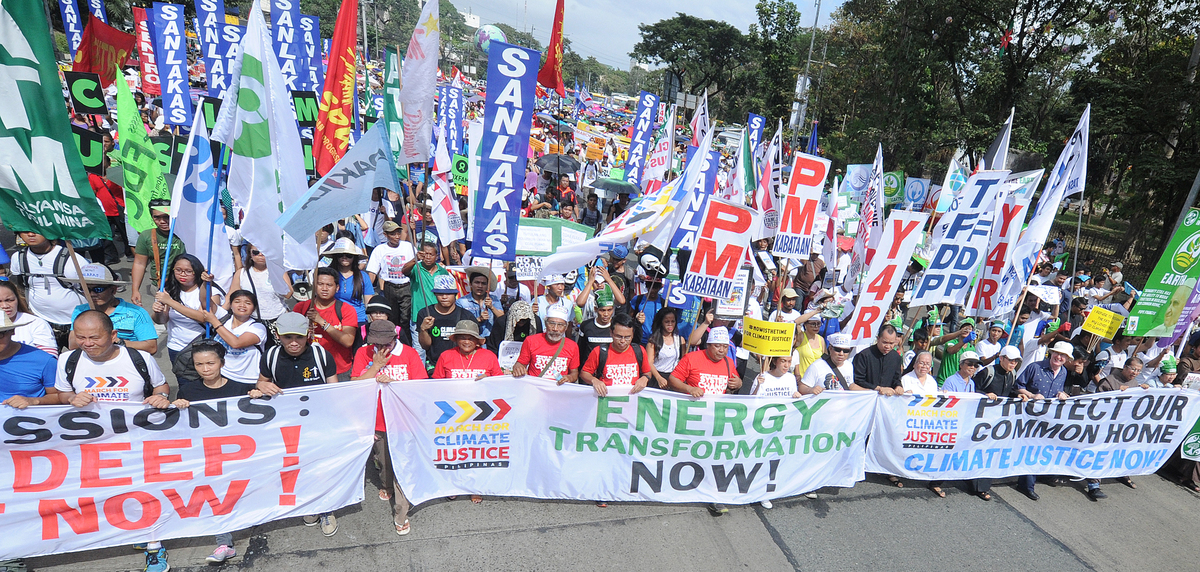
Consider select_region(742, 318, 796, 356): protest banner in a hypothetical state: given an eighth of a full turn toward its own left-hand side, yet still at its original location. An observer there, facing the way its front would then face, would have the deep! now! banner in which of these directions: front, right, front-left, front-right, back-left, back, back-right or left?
right

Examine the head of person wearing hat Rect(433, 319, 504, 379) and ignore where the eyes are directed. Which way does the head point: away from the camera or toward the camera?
toward the camera

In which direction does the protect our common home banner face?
toward the camera

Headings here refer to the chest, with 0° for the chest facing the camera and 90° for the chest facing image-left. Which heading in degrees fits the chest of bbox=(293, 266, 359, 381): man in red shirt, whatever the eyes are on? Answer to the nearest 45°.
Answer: approximately 0°

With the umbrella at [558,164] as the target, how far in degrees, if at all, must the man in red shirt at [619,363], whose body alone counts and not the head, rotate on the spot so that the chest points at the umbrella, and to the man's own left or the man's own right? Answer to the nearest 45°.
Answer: approximately 180°

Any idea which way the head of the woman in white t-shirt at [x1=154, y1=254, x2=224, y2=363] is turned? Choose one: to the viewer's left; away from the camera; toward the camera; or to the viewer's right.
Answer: toward the camera

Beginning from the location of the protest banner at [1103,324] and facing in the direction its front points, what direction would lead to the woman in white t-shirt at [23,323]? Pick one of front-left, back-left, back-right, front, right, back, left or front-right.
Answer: front-right

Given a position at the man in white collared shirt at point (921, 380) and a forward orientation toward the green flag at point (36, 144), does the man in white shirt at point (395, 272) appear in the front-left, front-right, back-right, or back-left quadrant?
front-right

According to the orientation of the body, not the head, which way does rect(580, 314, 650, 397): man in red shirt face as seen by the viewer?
toward the camera

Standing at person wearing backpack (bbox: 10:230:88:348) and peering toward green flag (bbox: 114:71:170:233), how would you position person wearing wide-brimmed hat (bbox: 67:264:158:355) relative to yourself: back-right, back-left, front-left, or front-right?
back-right

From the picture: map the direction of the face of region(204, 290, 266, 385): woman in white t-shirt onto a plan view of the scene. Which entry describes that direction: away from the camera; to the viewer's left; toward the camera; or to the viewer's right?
toward the camera

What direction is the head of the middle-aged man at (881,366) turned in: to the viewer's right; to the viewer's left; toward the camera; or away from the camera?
toward the camera

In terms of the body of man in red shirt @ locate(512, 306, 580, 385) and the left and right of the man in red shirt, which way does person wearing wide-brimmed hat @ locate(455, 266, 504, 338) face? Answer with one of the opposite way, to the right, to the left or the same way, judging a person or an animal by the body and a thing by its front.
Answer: the same way

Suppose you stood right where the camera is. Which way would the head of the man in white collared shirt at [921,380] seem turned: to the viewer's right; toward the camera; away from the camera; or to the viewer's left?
toward the camera

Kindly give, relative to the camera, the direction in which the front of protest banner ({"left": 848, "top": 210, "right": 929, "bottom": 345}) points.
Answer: facing the viewer

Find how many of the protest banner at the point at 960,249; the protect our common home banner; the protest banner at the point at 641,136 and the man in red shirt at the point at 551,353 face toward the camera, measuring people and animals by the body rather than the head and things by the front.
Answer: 4

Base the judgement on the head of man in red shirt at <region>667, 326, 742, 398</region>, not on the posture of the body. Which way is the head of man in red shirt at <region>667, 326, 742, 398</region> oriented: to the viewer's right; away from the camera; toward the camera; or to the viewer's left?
toward the camera

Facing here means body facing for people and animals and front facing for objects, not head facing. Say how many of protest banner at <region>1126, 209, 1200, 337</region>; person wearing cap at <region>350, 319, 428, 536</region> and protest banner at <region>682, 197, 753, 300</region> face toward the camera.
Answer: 3

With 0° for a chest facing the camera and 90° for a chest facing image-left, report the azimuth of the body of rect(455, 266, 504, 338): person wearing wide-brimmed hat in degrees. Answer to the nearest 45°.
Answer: approximately 0°

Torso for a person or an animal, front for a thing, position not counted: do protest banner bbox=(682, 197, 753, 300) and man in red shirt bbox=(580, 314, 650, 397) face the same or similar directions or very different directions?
same or similar directions

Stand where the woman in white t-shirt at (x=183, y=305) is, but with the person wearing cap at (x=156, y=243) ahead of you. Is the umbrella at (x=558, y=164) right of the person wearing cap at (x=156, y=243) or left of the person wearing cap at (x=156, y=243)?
right
